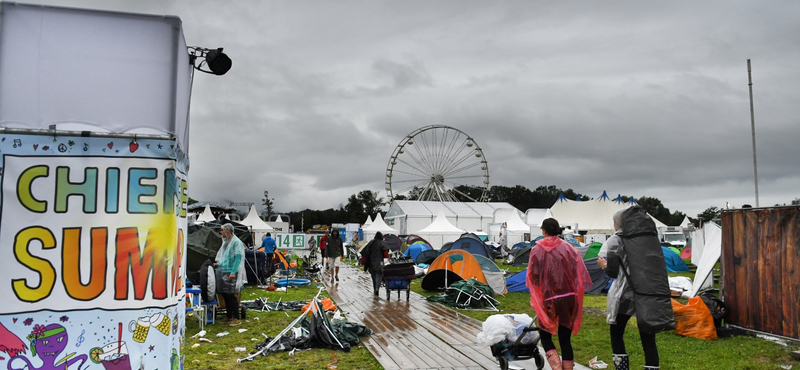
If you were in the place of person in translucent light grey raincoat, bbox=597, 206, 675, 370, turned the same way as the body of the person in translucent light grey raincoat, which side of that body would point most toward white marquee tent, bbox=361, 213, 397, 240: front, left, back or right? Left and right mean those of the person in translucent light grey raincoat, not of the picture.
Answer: front

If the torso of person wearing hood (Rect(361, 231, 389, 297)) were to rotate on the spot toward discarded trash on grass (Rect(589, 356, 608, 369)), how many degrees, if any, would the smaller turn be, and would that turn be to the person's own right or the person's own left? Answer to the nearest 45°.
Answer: approximately 180°

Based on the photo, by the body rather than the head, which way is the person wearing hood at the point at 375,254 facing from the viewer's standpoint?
away from the camera

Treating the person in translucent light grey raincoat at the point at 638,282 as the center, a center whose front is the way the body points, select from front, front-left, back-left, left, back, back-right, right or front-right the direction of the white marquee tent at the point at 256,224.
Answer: front

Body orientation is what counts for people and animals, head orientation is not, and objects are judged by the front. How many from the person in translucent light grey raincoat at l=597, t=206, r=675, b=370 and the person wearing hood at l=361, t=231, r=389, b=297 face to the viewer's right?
0

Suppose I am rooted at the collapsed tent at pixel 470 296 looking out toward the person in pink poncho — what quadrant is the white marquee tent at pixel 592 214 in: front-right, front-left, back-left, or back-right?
back-left

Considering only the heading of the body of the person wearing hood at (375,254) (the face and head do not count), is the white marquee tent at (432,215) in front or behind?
in front

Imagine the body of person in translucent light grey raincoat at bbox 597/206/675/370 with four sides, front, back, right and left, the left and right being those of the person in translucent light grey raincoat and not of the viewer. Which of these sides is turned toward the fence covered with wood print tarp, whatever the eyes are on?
right

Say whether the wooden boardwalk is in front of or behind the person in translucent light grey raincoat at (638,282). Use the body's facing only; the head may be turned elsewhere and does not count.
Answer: in front

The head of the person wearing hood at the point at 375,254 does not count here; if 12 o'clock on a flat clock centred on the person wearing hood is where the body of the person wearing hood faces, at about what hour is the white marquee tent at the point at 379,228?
The white marquee tent is roughly at 12 o'clock from the person wearing hood.

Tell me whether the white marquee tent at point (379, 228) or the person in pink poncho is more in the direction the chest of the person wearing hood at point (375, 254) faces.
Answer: the white marquee tent

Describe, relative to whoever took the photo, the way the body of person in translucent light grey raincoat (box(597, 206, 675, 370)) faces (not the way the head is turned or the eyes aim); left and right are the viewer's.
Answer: facing away from the viewer and to the left of the viewer
